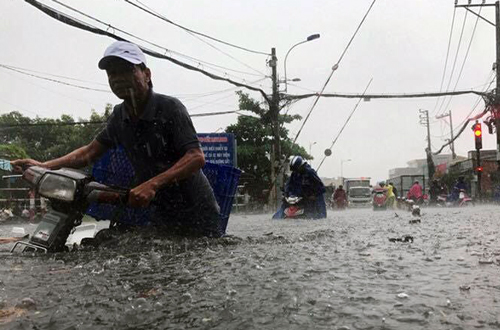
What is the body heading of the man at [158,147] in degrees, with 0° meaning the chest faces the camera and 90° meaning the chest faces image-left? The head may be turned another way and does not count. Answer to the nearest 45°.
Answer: approximately 45°

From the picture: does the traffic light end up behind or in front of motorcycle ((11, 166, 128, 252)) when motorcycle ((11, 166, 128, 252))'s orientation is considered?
behind

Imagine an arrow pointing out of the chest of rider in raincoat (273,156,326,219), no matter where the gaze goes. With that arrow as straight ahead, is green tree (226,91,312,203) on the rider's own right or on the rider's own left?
on the rider's own right

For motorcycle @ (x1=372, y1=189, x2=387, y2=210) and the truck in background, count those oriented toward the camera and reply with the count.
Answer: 2

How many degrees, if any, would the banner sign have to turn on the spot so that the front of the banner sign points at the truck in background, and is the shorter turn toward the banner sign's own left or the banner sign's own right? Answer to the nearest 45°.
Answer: approximately 135° to the banner sign's own left

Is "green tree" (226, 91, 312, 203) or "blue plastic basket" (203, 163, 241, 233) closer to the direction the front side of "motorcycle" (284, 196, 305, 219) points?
the blue plastic basket

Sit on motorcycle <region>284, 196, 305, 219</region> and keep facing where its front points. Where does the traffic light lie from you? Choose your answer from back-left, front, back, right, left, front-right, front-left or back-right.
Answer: back

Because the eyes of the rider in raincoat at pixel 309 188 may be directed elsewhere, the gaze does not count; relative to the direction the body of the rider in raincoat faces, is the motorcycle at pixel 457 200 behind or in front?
behind

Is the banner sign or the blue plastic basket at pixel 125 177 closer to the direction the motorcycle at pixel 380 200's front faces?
the blue plastic basket

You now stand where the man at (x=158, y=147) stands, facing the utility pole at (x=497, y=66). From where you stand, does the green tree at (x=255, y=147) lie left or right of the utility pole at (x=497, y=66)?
left

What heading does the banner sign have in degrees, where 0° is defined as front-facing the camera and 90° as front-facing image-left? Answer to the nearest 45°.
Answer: approximately 0°
